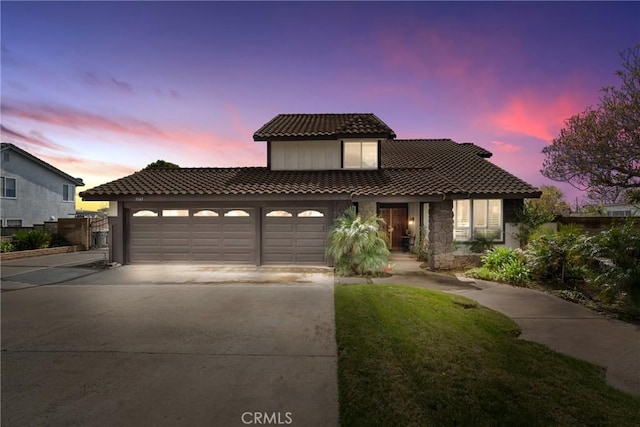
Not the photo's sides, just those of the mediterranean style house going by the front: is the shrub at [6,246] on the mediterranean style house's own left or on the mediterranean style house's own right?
on the mediterranean style house's own right

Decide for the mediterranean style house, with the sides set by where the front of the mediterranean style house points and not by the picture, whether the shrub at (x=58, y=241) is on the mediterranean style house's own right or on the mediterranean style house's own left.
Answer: on the mediterranean style house's own right

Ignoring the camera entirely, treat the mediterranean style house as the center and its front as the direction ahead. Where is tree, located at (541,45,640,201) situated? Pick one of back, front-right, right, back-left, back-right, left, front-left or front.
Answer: left

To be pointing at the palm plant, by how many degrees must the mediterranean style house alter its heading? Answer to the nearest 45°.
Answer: approximately 45° to its left

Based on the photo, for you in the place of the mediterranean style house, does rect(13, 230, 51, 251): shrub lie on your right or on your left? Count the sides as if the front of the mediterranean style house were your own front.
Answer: on your right

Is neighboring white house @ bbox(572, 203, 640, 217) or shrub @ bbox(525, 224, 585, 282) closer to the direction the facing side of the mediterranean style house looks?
the shrub

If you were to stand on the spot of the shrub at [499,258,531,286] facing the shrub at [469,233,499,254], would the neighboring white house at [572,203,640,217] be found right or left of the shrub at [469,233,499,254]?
right

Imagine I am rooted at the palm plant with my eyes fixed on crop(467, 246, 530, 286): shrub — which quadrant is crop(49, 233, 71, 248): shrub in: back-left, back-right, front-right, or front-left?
back-left

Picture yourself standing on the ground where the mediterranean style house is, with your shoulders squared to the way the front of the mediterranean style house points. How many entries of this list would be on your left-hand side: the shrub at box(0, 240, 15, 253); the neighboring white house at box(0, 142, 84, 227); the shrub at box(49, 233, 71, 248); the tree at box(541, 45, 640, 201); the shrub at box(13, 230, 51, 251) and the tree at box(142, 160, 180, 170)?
1

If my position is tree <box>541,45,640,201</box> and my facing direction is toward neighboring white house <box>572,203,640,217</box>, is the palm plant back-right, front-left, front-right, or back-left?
back-left

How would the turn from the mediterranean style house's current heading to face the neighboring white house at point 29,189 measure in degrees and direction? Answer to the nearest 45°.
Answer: approximately 135° to its right

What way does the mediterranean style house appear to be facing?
toward the camera

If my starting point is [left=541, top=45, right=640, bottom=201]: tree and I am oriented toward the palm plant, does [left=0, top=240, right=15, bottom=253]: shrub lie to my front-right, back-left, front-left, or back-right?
front-right
